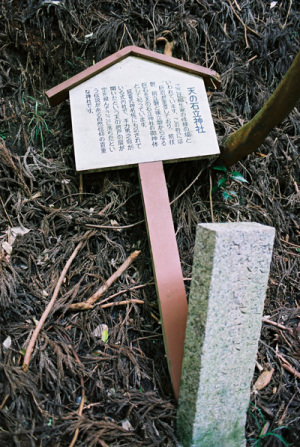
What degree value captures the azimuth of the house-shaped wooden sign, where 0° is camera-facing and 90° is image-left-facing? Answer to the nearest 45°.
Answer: approximately 0°

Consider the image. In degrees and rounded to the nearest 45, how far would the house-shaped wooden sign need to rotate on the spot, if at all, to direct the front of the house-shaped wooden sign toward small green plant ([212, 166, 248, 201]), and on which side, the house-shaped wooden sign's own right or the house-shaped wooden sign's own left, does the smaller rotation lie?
approximately 135° to the house-shaped wooden sign's own left

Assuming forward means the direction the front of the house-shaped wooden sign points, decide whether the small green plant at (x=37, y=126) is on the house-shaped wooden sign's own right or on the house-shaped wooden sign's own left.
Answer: on the house-shaped wooden sign's own right
